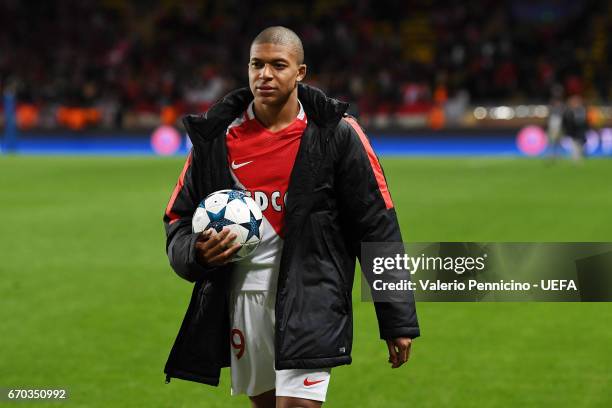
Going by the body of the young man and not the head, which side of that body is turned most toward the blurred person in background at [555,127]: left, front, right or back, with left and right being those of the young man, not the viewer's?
back

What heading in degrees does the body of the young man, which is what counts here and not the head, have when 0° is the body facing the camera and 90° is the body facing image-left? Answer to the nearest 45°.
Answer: approximately 0°

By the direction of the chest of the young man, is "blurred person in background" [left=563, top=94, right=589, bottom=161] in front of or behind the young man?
behind
